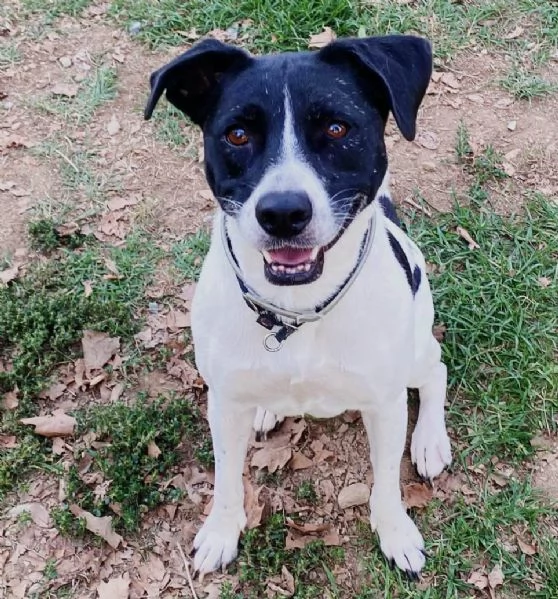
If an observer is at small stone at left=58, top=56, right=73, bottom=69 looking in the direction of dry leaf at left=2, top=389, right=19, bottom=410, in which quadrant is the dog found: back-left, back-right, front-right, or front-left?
front-left

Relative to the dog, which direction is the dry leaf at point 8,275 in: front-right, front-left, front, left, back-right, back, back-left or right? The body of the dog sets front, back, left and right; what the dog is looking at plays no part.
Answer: back-right

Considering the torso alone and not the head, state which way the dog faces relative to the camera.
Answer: toward the camera

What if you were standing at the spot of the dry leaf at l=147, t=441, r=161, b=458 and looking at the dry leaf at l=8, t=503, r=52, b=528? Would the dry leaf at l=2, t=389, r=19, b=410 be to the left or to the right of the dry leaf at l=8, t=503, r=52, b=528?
right

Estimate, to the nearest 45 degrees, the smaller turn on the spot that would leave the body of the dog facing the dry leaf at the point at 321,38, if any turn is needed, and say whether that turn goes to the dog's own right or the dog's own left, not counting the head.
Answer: approximately 180°

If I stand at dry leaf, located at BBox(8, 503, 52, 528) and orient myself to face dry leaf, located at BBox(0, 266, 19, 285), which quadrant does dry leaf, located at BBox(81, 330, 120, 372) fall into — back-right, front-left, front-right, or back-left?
front-right

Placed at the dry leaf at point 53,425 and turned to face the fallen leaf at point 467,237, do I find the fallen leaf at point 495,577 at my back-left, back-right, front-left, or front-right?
front-right
